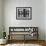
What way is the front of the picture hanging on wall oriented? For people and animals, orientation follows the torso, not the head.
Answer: toward the camera
